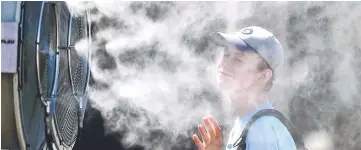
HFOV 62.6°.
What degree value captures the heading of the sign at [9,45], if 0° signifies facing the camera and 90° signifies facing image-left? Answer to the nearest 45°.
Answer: approximately 0°

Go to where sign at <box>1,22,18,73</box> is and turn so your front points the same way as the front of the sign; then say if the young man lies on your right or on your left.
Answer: on your left
